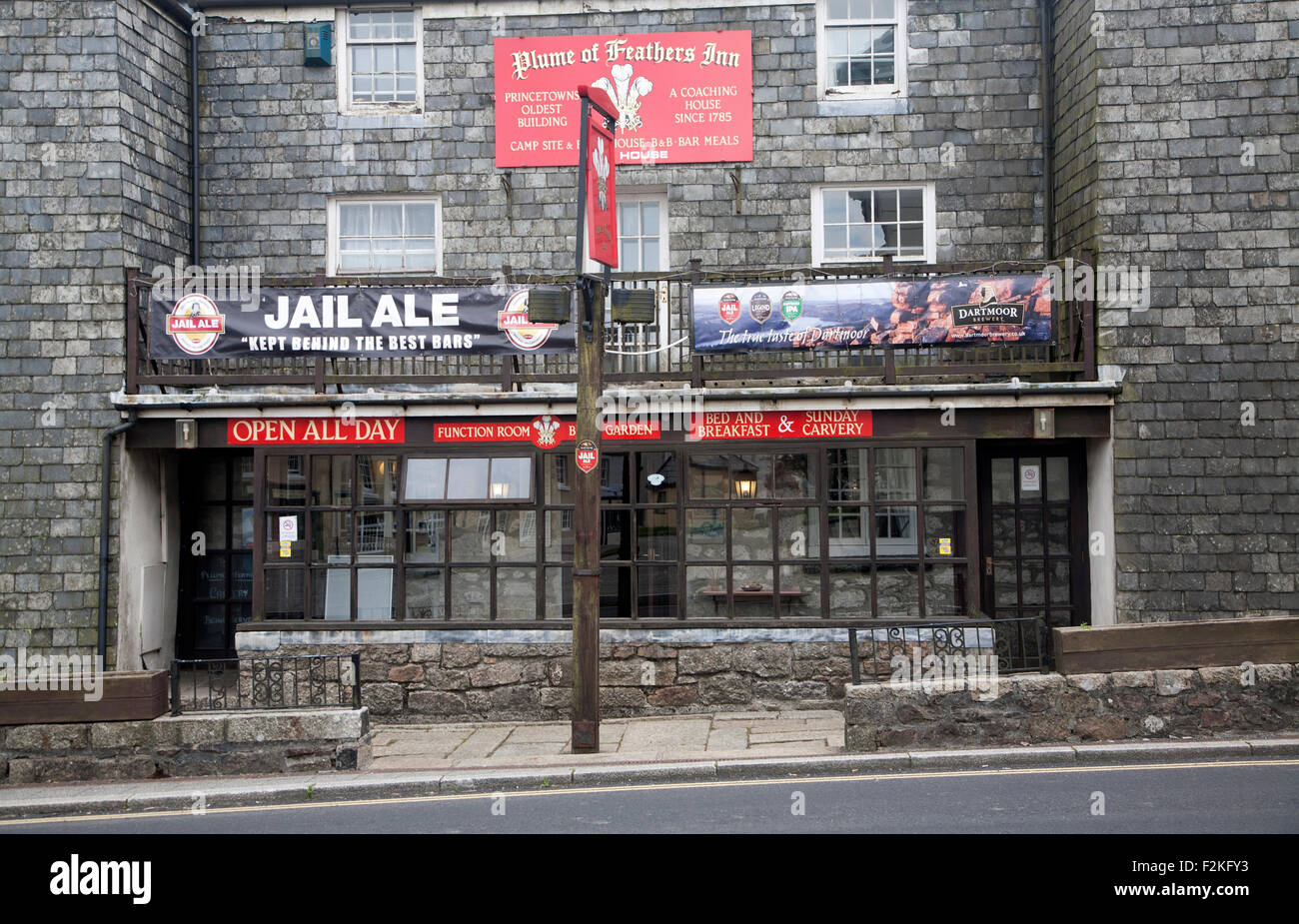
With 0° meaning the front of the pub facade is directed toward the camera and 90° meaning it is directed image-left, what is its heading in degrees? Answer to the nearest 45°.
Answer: approximately 0°

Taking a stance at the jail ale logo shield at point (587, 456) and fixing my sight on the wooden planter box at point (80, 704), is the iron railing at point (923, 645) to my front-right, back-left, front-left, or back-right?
back-right

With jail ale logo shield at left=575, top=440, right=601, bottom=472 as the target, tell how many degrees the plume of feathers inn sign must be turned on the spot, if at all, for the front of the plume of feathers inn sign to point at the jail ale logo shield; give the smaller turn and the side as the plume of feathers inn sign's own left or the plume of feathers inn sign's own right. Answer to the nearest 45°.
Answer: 0° — it already faces it

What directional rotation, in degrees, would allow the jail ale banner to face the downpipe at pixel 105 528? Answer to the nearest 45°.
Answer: approximately 90° to its right

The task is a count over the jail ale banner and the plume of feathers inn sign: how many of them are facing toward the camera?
2

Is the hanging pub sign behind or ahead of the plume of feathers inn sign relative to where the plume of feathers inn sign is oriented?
ahead

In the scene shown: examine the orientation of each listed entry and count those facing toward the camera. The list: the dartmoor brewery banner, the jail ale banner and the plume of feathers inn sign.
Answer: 3

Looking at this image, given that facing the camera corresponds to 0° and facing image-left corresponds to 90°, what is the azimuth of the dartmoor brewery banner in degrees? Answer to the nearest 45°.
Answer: approximately 0°
